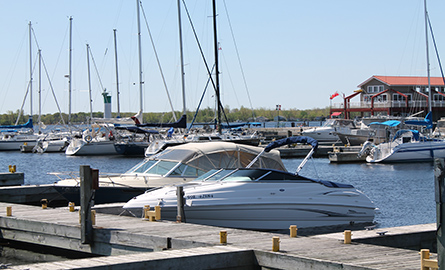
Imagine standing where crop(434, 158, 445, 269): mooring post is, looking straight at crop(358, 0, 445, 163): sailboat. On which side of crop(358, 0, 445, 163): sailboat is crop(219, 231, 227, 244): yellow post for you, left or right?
left

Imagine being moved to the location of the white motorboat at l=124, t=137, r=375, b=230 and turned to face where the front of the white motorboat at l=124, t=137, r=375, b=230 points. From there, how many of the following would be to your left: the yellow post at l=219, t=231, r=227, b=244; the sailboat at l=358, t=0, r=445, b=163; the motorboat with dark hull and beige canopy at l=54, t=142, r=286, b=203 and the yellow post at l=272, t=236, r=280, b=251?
2
